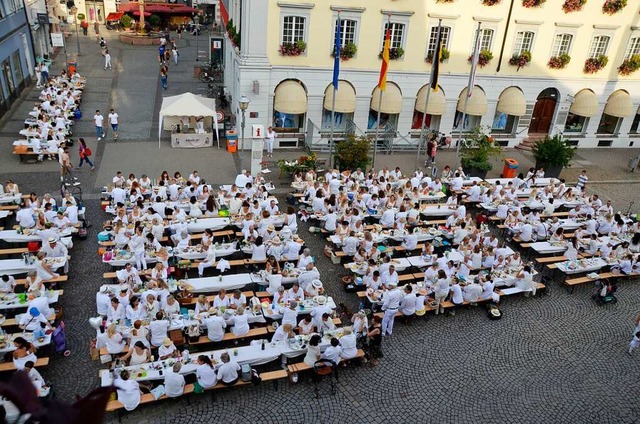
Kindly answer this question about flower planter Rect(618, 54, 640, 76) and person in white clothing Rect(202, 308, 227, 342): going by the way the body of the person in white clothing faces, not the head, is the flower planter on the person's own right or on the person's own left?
on the person's own right

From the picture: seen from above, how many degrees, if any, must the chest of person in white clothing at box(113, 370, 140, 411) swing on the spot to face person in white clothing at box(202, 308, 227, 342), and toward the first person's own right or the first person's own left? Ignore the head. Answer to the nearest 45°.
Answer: approximately 45° to the first person's own right

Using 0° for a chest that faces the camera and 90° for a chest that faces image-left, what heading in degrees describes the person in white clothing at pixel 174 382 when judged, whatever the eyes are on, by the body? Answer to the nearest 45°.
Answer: approximately 180°

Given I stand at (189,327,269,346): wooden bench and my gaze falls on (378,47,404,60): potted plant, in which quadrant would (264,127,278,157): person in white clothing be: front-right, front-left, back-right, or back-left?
front-left

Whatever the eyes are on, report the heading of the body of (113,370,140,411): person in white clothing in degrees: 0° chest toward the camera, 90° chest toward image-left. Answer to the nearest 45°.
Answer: approximately 180°

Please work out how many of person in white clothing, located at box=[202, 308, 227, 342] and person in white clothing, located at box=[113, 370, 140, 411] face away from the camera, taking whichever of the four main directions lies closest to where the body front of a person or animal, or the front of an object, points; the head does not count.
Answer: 2

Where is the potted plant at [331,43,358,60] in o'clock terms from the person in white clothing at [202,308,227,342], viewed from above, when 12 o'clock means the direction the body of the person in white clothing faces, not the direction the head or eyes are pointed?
The potted plant is roughly at 1 o'clock from the person in white clothing.

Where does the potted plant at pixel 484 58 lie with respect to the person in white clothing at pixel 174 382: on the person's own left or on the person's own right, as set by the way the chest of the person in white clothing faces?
on the person's own right

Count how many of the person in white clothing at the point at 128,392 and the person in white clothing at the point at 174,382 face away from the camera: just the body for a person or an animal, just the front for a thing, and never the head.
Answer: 2

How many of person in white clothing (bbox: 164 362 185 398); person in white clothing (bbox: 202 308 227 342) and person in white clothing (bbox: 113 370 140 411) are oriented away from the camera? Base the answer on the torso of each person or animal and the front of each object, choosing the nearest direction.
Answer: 3

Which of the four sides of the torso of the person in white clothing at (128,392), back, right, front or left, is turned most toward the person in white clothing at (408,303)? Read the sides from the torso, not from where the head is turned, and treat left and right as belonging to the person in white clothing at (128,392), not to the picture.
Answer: right

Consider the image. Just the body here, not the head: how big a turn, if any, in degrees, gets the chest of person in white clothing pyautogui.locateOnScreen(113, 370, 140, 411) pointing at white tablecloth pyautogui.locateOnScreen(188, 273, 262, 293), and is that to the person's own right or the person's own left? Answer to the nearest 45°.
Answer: approximately 45° to the person's own right

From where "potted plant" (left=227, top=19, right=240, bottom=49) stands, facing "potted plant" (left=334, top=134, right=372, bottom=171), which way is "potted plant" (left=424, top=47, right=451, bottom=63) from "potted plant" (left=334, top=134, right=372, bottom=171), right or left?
left

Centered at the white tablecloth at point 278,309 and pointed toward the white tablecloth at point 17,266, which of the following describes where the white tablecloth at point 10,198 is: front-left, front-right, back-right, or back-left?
front-right

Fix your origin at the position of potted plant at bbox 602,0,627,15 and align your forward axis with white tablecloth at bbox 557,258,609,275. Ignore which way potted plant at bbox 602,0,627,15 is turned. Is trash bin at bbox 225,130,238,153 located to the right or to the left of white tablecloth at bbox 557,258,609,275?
right

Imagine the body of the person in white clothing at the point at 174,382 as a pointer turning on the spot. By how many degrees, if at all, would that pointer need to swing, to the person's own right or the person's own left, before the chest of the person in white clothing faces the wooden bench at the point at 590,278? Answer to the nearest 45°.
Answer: approximately 90° to the person's own right
